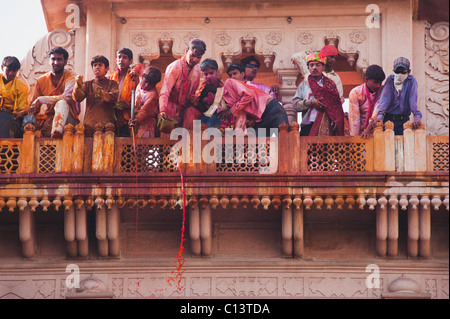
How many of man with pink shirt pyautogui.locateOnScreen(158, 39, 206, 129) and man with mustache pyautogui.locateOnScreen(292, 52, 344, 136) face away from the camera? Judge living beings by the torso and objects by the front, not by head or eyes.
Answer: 0

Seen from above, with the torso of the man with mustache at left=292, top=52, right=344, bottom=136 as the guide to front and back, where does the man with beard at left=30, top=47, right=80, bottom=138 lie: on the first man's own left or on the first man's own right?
on the first man's own right

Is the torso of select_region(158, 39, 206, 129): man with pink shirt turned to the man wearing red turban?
no

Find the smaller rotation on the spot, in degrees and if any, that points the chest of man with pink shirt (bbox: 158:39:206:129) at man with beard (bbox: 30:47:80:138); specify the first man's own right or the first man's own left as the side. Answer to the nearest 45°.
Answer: approximately 135° to the first man's own right

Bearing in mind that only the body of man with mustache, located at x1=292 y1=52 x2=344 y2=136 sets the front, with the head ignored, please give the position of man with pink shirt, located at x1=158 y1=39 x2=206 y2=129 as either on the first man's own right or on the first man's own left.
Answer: on the first man's own right

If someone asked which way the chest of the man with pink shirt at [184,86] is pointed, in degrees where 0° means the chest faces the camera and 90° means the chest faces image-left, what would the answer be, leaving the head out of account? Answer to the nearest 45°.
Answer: approximately 315°

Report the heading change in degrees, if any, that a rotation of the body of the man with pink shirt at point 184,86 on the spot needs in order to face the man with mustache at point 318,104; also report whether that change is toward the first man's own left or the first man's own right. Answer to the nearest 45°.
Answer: approximately 45° to the first man's own left

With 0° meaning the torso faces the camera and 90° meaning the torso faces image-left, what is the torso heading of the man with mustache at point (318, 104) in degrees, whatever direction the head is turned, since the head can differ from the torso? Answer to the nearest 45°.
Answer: approximately 0°
